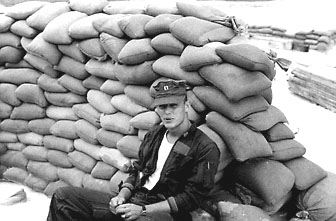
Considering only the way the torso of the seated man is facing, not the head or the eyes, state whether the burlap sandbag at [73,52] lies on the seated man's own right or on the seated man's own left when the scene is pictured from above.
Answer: on the seated man's own right

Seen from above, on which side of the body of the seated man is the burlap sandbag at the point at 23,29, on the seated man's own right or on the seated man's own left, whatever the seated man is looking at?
on the seated man's own right

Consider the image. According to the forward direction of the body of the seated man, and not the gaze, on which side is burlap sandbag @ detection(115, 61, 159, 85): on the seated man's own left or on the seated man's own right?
on the seated man's own right

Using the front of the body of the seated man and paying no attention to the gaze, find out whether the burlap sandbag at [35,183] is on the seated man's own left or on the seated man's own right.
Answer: on the seated man's own right

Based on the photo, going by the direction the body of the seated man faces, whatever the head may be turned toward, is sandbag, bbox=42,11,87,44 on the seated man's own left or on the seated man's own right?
on the seated man's own right

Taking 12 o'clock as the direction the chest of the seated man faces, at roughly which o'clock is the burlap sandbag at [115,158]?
The burlap sandbag is roughly at 4 o'clock from the seated man.

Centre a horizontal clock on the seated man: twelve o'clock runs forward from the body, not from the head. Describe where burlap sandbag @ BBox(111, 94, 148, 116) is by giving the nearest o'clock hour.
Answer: The burlap sandbag is roughly at 4 o'clock from the seated man.

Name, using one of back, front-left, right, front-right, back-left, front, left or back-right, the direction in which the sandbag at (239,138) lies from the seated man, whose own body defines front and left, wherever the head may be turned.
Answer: back

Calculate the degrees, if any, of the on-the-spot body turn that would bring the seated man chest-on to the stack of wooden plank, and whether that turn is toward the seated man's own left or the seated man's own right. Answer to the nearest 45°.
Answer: approximately 180°

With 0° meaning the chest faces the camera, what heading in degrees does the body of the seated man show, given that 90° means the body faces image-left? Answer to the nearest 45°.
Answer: approximately 45°

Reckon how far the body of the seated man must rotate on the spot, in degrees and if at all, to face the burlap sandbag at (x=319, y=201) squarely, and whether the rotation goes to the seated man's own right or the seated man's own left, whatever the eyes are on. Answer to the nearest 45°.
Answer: approximately 135° to the seated man's own left
